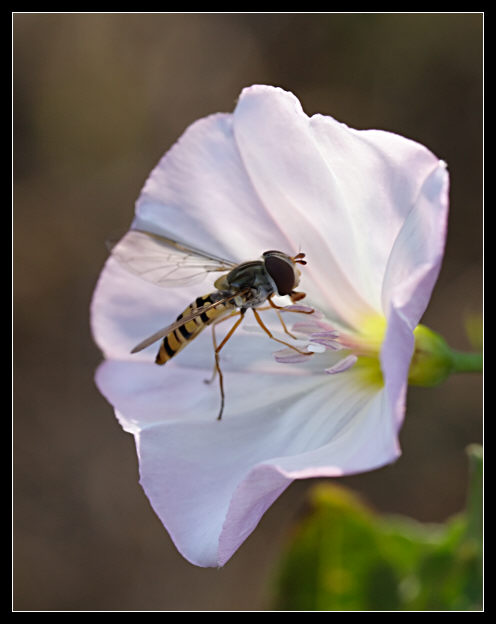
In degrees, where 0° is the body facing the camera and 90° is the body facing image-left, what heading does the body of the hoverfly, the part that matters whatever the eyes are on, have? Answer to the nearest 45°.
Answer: approximately 270°
